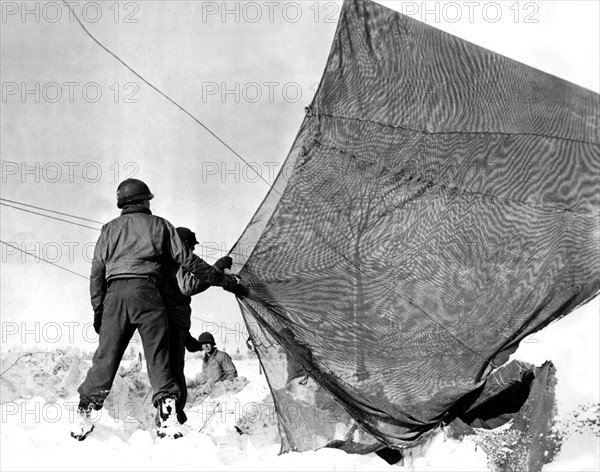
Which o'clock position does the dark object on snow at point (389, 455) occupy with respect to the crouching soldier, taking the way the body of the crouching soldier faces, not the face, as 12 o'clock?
The dark object on snow is roughly at 10 o'clock from the crouching soldier.

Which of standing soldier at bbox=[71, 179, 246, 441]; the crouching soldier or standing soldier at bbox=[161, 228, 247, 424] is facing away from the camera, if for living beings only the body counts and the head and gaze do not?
standing soldier at bbox=[71, 179, 246, 441]

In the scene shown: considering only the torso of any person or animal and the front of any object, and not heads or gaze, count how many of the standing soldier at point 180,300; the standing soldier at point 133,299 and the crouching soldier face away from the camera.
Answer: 1

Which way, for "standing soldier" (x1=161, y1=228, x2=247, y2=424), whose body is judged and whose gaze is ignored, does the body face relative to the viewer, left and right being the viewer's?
facing to the right of the viewer

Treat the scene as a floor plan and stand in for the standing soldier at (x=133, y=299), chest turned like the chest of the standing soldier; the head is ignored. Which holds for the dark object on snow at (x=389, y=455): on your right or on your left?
on your right

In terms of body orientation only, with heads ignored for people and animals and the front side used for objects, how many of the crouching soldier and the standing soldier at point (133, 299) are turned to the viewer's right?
0

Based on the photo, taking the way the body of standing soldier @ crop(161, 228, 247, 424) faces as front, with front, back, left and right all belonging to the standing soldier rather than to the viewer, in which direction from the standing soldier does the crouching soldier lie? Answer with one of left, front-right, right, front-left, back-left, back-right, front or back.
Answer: left

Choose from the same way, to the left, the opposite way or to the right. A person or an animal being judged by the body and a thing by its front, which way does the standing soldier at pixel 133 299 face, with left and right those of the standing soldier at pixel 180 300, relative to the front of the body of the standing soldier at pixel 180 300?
to the left

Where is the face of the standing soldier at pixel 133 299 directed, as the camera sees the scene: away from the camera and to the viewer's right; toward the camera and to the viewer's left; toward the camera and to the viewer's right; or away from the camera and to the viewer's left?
away from the camera and to the viewer's right

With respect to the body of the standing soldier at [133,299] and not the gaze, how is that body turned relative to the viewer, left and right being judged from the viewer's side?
facing away from the viewer
